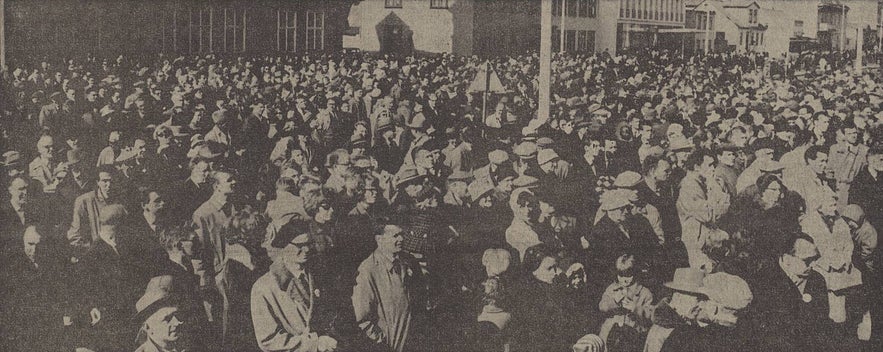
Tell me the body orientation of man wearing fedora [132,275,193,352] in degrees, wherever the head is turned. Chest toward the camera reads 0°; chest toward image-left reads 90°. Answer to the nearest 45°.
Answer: approximately 315°

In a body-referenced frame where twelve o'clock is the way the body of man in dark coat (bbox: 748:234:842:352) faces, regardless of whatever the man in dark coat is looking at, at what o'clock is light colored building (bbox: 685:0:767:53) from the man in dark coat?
The light colored building is roughly at 7 o'clock from the man in dark coat.

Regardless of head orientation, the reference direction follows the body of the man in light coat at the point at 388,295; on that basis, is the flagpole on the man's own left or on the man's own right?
on the man's own left
